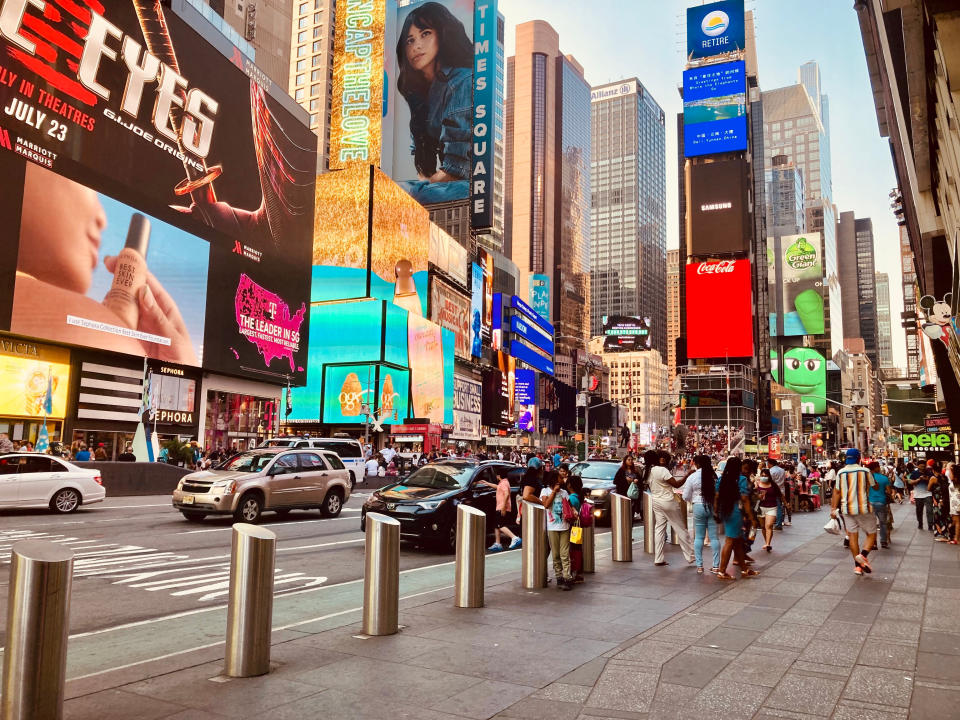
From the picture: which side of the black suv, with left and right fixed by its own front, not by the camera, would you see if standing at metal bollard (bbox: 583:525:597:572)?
left

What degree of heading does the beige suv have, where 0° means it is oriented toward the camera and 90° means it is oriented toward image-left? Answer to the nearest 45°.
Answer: approximately 45°

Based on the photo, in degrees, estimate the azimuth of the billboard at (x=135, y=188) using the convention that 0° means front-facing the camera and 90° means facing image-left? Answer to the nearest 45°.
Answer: approximately 315°

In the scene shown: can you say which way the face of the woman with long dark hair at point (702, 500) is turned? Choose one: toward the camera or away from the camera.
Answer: away from the camera

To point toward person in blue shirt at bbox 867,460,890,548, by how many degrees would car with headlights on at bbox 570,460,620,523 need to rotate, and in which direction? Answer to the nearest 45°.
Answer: approximately 90° to its left

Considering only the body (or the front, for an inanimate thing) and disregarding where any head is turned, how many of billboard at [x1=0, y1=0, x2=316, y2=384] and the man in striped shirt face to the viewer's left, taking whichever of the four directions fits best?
0

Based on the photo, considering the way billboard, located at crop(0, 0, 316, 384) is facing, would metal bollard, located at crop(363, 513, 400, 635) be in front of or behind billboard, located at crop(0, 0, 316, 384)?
in front

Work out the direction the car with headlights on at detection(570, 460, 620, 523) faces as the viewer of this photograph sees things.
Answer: facing the viewer and to the left of the viewer
